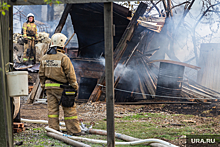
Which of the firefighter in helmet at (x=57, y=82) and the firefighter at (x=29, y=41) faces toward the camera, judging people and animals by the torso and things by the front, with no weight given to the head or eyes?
the firefighter

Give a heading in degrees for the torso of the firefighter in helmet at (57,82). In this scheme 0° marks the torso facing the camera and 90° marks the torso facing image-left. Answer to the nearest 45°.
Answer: approximately 225°

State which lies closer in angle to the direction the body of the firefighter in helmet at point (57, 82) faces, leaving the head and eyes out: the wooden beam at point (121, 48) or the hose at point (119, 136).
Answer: the wooden beam

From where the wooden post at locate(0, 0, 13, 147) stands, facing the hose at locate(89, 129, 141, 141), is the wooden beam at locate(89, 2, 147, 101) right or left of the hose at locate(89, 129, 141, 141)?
left

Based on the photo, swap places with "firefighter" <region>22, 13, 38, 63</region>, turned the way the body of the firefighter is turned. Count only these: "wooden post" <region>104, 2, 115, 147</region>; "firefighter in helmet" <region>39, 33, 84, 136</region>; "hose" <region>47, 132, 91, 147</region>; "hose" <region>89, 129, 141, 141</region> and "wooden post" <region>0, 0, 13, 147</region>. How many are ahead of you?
5

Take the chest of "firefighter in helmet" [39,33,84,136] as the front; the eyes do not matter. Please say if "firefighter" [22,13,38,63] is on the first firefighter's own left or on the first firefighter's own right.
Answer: on the first firefighter's own left

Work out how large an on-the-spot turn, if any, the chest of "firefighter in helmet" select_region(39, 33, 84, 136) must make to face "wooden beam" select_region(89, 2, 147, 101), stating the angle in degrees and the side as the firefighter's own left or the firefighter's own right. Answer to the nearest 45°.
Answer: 0° — they already face it

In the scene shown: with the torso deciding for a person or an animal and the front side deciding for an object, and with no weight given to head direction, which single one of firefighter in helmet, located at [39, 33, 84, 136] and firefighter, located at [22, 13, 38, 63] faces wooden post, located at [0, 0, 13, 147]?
the firefighter

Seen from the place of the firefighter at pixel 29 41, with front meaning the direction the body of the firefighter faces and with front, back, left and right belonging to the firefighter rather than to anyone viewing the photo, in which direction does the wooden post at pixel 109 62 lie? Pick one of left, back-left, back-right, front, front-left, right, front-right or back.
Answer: front

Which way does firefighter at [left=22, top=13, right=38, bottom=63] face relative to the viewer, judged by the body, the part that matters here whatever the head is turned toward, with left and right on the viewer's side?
facing the viewer

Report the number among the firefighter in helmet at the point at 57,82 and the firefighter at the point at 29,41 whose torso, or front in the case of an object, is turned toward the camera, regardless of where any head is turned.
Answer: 1

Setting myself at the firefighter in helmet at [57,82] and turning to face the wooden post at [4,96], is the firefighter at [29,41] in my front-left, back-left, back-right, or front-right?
back-right

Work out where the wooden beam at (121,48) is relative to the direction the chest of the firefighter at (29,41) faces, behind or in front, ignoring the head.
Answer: in front

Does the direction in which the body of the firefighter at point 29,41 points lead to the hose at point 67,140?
yes

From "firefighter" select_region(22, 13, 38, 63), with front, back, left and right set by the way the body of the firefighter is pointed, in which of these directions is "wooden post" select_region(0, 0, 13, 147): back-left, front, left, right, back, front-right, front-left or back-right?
front

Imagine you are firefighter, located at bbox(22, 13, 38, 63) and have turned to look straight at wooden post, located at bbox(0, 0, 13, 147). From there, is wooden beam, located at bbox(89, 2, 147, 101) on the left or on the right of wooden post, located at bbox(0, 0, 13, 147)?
left
